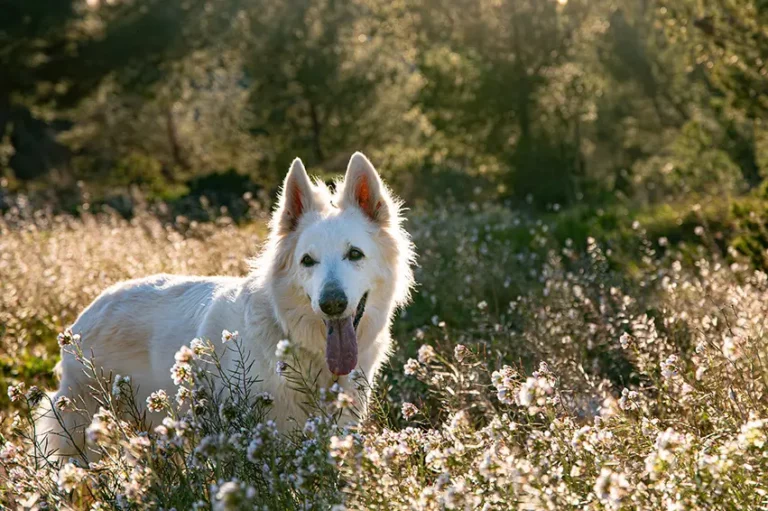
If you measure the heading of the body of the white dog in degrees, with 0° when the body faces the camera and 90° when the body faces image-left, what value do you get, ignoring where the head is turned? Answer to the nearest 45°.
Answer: approximately 315°
